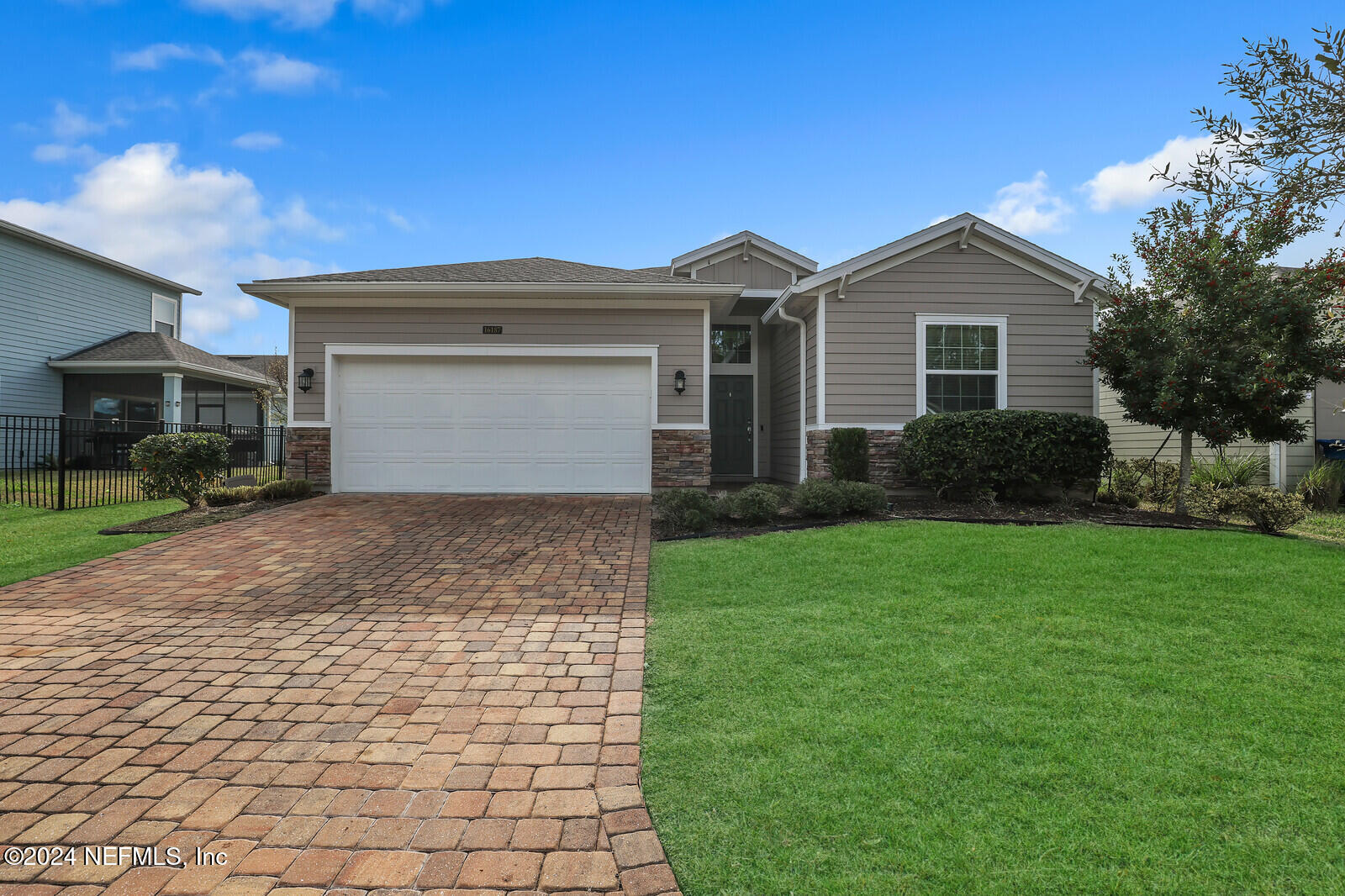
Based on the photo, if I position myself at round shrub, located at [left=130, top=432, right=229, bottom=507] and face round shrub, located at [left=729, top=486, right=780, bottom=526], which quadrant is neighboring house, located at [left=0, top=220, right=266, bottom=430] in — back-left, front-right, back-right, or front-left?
back-left

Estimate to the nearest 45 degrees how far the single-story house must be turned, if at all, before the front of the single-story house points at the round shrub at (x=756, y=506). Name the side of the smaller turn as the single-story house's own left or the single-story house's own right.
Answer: approximately 45° to the single-story house's own left

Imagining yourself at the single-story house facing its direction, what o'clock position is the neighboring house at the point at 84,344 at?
The neighboring house is roughly at 4 o'clock from the single-story house.

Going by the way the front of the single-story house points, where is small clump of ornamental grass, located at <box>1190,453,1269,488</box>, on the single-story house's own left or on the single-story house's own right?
on the single-story house's own left

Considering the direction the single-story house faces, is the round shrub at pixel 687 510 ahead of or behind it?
ahead

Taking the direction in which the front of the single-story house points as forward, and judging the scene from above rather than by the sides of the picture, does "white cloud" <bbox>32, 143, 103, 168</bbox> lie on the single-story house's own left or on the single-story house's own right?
on the single-story house's own right

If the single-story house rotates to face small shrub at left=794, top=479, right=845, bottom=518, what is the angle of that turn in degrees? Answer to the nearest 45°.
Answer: approximately 45° to its left

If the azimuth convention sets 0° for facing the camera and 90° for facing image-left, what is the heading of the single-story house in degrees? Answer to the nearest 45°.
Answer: approximately 0°

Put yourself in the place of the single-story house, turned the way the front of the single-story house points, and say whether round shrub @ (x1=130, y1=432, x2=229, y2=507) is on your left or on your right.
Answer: on your right

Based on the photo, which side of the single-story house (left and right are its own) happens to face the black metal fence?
right

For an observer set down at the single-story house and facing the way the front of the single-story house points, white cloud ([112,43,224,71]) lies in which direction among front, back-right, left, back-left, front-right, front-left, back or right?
right

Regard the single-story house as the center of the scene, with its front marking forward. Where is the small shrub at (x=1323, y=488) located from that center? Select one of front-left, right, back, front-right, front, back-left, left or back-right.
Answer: left
